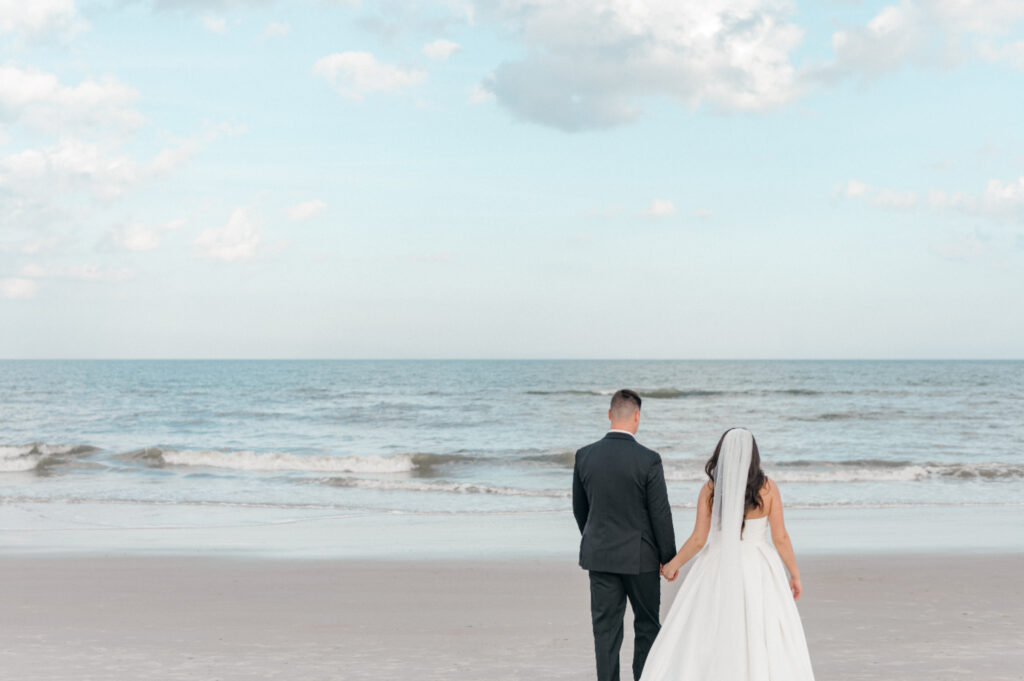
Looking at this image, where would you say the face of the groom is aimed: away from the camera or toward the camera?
away from the camera

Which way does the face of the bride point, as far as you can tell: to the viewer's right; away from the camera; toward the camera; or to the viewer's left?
away from the camera

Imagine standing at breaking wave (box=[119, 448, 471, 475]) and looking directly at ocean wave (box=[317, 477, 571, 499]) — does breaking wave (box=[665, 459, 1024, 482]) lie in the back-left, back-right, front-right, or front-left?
front-left

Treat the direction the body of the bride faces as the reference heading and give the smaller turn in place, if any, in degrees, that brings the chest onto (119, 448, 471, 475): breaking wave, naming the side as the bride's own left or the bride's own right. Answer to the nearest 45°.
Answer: approximately 45° to the bride's own left

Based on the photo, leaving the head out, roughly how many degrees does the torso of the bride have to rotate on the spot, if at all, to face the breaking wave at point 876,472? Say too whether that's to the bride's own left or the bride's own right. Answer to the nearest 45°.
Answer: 0° — they already face it

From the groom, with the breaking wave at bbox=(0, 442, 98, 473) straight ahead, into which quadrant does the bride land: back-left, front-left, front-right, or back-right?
back-right

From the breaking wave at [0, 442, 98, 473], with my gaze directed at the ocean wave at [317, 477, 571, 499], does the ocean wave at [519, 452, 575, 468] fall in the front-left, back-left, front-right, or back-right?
front-left

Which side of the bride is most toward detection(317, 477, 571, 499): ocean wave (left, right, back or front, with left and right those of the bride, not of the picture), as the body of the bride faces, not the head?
front

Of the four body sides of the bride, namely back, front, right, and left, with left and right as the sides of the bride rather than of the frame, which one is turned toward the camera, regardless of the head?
back

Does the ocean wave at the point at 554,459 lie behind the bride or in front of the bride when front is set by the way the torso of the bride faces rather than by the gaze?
in front
